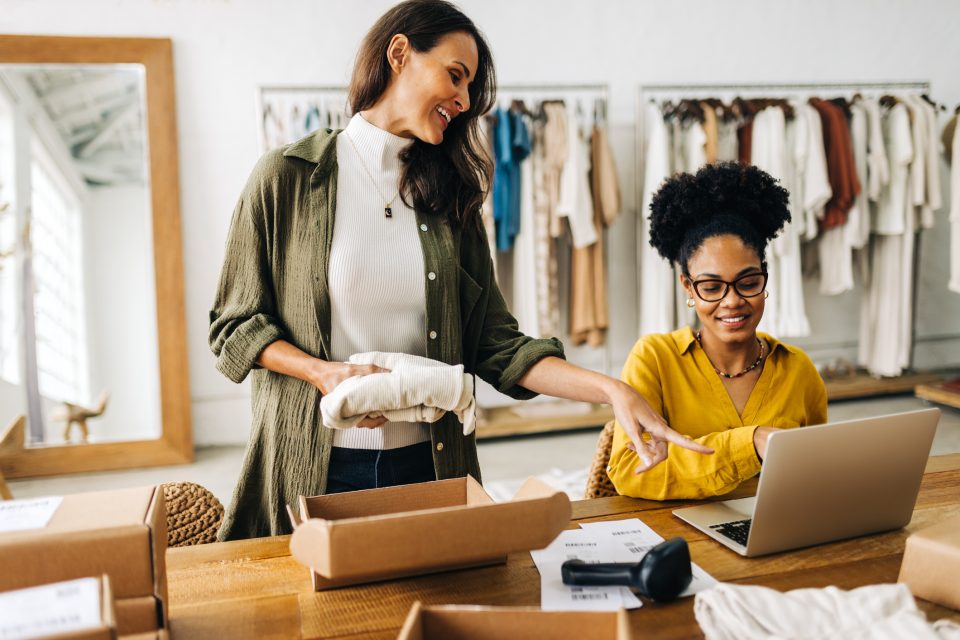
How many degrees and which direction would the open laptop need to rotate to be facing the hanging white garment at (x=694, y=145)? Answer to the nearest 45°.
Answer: approximately 45° to its right

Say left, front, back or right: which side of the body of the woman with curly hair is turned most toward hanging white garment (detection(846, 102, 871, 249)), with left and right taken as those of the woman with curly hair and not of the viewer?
back

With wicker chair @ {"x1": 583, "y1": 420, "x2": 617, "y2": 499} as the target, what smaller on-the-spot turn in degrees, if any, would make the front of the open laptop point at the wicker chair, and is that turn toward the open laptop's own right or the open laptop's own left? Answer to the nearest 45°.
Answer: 0° — it already faces it

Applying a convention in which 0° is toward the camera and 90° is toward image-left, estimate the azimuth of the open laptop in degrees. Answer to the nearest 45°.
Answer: approximately 135°

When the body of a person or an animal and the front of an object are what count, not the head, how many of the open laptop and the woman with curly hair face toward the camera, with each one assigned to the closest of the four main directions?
1

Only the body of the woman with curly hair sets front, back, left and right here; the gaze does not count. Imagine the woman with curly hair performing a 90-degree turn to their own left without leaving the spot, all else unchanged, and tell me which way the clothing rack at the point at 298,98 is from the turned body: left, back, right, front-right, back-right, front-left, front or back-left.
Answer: back-left

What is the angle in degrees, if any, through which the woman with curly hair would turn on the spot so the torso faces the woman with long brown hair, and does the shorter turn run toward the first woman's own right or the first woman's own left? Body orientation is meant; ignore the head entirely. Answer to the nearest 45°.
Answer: approximately 45° to the first woman's own right

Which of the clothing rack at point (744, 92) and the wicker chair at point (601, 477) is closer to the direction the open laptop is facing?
the wicker chair

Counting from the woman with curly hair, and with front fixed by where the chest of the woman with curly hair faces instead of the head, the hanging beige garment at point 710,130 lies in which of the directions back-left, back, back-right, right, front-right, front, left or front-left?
back

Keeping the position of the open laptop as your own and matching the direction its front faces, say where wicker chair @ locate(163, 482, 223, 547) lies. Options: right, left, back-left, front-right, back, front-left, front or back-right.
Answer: front-left
